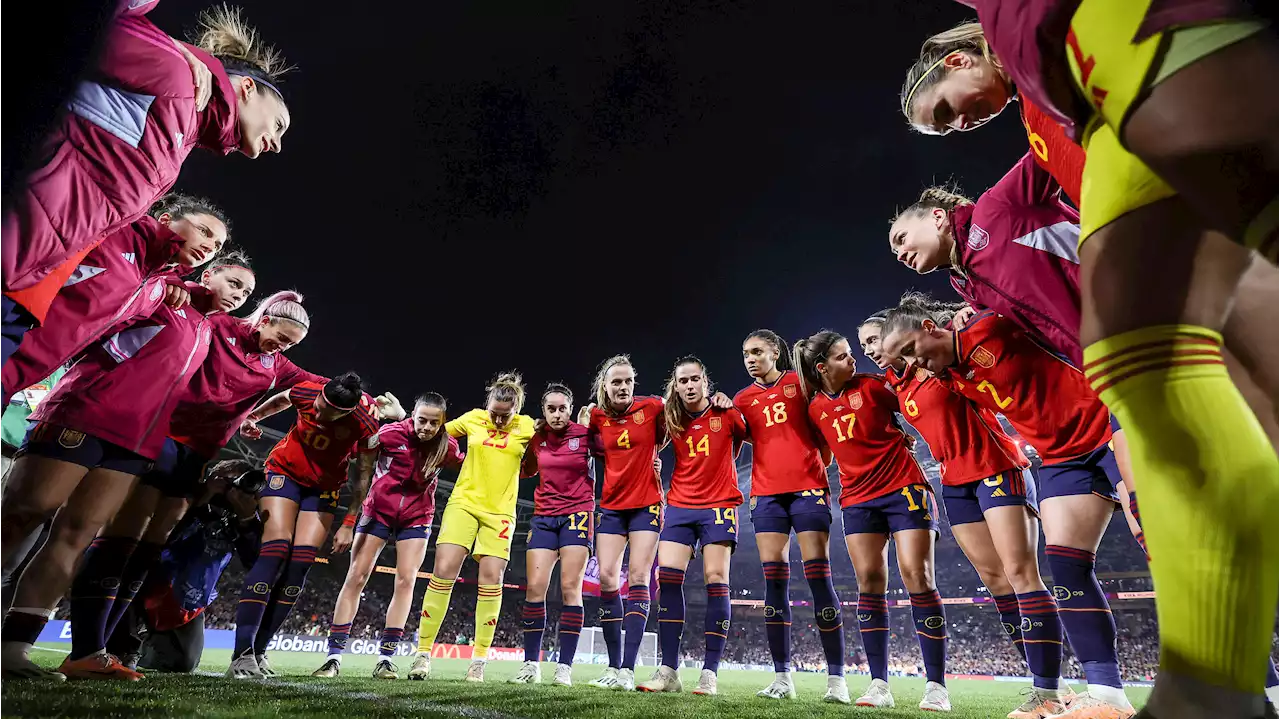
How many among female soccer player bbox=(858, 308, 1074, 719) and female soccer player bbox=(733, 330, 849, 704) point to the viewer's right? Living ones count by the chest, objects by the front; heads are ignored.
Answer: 0

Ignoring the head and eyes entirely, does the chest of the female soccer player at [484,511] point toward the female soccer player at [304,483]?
no

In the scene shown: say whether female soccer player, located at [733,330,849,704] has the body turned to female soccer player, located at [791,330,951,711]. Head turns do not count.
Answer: no

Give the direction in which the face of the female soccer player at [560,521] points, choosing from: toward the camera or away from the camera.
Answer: toward the camera

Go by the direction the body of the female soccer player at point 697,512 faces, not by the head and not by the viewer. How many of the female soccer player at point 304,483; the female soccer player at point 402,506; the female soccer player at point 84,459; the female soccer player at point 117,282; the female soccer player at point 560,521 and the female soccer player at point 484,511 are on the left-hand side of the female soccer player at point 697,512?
0

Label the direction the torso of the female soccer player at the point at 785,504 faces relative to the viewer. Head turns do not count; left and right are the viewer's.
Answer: facing the viewer

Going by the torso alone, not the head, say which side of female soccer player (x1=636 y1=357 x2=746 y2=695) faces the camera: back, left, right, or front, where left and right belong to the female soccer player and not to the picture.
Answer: front

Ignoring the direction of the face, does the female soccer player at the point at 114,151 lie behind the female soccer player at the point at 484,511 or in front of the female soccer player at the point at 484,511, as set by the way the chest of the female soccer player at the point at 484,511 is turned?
in front

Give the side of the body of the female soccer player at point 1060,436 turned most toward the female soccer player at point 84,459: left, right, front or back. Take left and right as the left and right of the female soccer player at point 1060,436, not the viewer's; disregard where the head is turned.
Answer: front

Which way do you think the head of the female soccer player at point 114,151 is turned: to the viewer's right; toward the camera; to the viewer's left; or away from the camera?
to the viewer's right

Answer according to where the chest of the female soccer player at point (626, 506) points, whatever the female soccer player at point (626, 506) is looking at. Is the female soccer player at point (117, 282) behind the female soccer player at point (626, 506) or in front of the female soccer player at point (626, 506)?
in front

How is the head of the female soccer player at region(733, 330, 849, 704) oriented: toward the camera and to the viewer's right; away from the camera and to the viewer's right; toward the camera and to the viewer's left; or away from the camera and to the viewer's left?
toward the camera and to the viewer's left

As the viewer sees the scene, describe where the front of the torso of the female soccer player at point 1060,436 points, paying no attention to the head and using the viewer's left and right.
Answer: facing the viewer and to the left of the viewer

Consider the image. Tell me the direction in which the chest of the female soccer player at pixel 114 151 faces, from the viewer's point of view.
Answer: to the viewer's right

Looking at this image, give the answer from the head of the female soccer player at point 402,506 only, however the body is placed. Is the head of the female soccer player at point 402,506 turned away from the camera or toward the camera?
toward the camera
